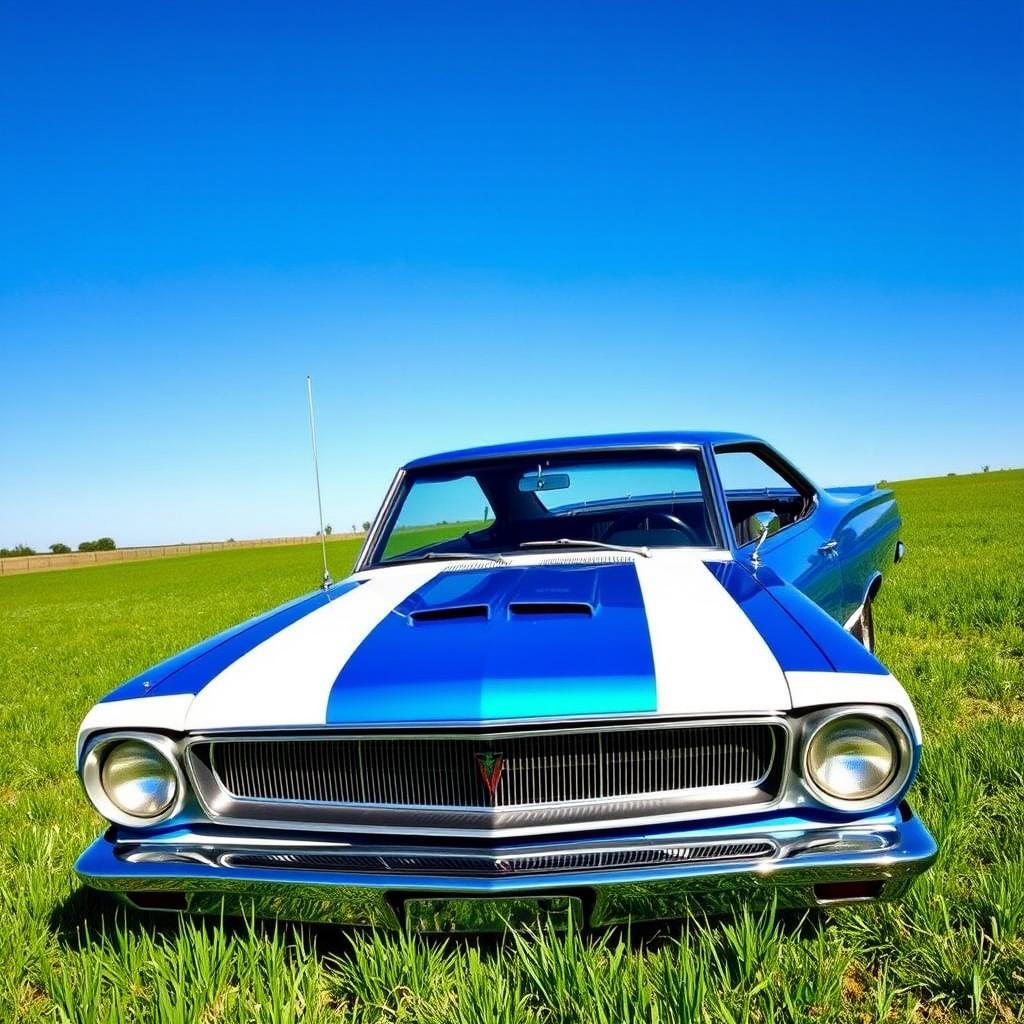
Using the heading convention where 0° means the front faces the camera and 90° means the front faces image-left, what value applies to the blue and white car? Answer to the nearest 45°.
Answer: approximately 0°
